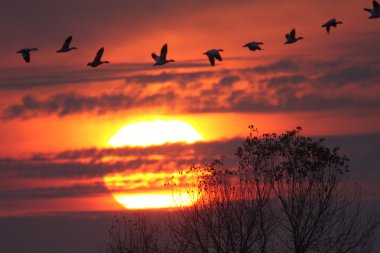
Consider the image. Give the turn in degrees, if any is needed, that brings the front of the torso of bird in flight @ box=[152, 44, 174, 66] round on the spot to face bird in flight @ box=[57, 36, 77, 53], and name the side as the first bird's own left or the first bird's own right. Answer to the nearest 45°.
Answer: approximately 180°

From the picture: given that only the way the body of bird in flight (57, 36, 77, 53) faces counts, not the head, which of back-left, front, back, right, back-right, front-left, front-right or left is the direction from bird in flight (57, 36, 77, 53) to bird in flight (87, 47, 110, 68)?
front

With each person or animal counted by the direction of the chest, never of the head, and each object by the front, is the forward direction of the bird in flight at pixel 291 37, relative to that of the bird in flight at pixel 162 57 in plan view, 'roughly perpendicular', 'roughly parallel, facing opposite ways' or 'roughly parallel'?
roughly parallel

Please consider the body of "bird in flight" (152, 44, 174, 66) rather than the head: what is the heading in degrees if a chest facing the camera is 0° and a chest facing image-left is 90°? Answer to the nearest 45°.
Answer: approximately 270°

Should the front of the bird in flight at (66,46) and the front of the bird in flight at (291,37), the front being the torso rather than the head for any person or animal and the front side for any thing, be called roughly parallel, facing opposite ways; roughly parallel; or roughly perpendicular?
roughly parallel

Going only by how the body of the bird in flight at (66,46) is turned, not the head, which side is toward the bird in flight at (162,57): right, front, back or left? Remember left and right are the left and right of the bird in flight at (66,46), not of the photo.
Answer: front

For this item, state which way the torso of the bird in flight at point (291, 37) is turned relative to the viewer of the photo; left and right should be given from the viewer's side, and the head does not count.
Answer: facing to the right of the viewer

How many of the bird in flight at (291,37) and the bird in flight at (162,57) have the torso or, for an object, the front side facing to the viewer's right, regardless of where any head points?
2

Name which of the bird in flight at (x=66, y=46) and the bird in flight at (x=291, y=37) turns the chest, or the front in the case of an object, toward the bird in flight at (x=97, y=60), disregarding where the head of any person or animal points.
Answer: the bird in flight at (x=66, y=46)

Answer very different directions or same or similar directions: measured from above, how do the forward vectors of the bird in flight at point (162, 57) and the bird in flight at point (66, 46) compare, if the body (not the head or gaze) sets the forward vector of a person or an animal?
same or similar directions

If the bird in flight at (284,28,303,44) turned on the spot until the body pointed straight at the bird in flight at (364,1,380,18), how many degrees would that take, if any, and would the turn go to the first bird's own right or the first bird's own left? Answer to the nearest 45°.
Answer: approximately 45° to the first bird's own right
